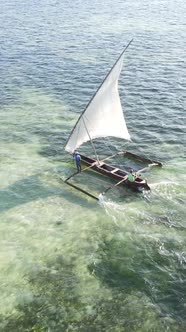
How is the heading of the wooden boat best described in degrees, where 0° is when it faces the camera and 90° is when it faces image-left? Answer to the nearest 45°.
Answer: approximately 135°
